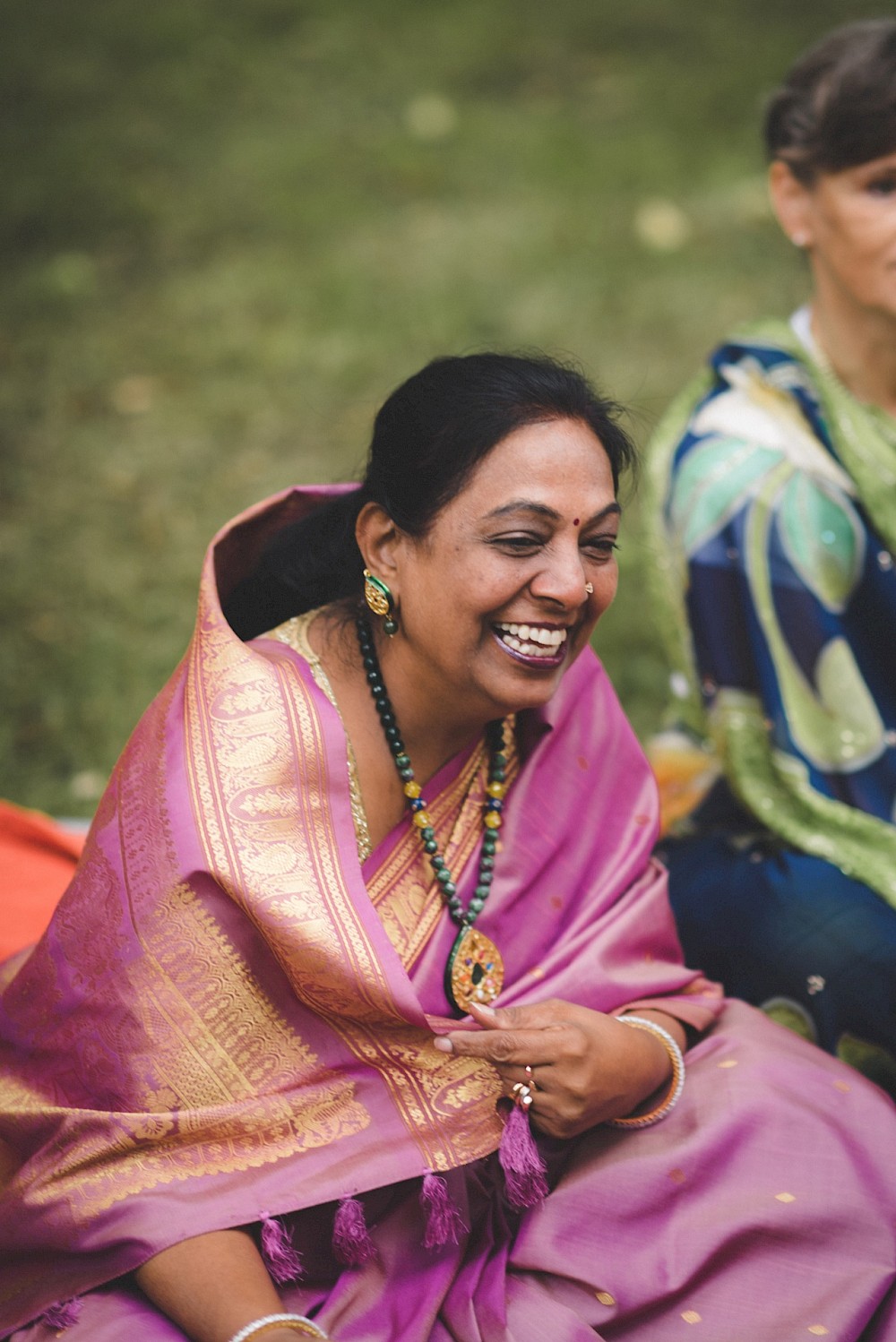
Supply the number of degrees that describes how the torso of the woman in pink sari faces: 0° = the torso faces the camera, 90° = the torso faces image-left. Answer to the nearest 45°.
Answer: approximately 315°

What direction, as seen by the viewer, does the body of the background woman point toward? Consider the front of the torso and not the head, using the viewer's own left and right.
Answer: facing the viewer and to the right of the viewer

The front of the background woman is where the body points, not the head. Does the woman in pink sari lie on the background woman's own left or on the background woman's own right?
on the background woman's own right

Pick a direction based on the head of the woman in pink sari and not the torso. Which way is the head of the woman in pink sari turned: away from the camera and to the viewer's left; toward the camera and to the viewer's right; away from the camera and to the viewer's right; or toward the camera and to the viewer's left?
toward the camera and to the viewer's right

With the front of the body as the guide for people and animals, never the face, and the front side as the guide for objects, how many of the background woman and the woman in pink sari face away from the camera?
0

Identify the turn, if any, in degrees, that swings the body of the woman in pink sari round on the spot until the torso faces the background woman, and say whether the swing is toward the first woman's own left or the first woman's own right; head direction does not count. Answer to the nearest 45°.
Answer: approximately 90° to the first woman's own left
